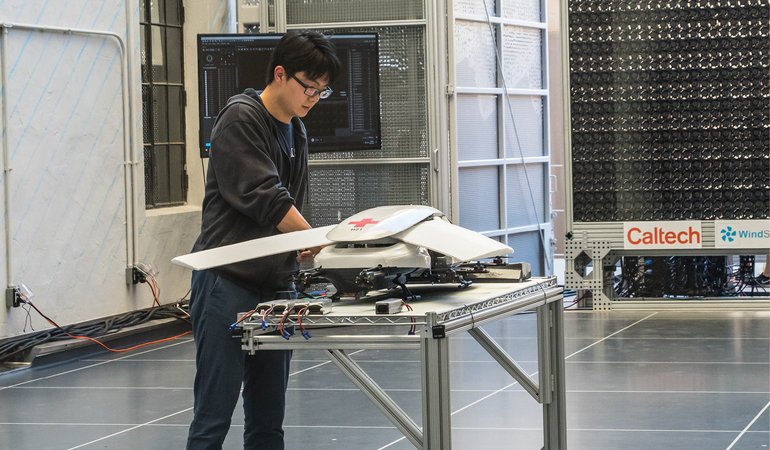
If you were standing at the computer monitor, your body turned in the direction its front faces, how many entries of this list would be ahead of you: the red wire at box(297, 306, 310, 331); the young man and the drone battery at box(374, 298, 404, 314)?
3

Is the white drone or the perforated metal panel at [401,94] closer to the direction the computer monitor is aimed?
the white drone

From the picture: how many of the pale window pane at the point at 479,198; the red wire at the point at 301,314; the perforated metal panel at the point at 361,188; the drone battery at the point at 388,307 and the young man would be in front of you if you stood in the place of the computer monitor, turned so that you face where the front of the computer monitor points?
3

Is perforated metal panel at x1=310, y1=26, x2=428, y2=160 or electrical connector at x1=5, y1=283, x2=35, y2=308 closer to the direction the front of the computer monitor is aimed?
the electrical connector

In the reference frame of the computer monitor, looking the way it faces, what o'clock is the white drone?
The white drone is roughly at 12 o'clock from the computer monitor.

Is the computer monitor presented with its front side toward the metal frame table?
yes

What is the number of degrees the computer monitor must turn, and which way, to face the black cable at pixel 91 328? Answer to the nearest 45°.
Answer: approximately 90° to its right

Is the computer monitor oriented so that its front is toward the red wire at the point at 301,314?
yes

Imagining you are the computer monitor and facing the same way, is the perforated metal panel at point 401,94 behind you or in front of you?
behind

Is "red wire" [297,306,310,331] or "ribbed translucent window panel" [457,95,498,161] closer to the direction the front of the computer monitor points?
the red wire

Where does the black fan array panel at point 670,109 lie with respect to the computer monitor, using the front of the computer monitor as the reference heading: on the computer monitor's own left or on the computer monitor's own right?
on the computer monitor's own left

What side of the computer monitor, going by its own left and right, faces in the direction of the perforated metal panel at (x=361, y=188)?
back

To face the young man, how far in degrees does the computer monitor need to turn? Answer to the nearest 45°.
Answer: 0° — it already faces them

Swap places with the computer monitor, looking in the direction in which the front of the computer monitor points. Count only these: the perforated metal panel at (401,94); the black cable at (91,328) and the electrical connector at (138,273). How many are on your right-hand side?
2

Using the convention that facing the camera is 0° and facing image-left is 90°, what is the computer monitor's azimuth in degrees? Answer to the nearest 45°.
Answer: approximately 0°

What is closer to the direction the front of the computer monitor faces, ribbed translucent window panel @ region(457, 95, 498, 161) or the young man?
the young man

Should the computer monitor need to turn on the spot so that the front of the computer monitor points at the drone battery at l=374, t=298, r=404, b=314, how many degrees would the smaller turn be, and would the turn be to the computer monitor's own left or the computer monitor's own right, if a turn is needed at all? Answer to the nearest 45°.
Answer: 0° — it already faces it
